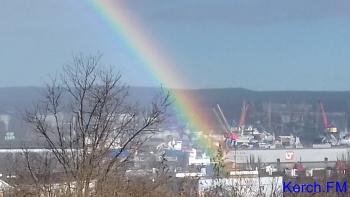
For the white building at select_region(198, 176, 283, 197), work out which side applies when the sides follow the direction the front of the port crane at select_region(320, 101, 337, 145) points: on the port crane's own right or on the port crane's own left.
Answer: on the port crane's own left

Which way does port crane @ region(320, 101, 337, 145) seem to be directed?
to the viewer's left

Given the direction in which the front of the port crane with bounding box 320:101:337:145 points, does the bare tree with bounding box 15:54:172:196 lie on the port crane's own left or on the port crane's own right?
on the port crane's own left

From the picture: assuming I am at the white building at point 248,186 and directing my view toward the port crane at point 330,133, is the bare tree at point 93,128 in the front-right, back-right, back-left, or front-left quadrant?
back-left
